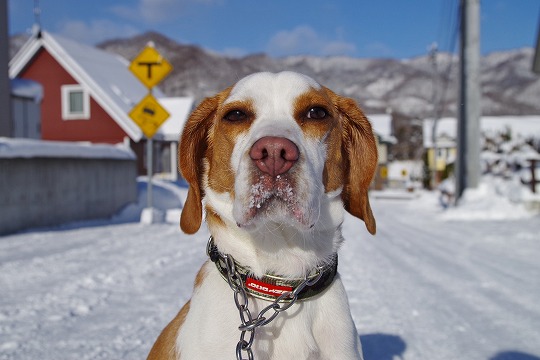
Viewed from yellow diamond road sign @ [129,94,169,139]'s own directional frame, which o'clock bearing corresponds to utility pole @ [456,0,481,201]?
The utility pole is roughly at 9 o'clock from the yellow diamond road sign.

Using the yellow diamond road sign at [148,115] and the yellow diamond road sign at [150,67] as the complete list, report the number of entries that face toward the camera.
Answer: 2

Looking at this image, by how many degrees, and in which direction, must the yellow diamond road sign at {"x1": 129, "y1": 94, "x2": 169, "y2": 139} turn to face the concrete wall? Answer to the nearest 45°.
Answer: approximately 90° to its right

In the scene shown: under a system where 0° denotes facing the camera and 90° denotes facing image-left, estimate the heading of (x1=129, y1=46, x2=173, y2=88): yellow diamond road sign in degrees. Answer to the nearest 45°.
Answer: approximately 0°

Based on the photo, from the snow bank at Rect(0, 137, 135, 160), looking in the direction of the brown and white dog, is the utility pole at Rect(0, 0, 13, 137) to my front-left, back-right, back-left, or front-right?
back-right

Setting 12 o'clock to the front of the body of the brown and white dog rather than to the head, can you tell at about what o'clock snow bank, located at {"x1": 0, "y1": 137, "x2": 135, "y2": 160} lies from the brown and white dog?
The snow bank is roughly at 5 o'clock from the brown and white dog.

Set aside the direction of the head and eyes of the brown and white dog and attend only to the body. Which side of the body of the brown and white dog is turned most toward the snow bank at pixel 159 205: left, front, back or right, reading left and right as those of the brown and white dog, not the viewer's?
back

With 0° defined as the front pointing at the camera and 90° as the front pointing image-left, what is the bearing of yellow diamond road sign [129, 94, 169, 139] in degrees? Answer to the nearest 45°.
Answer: approximately 0°

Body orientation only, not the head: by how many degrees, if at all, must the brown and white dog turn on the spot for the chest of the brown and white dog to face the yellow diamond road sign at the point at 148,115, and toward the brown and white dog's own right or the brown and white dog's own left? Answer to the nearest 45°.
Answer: approximately 180°
